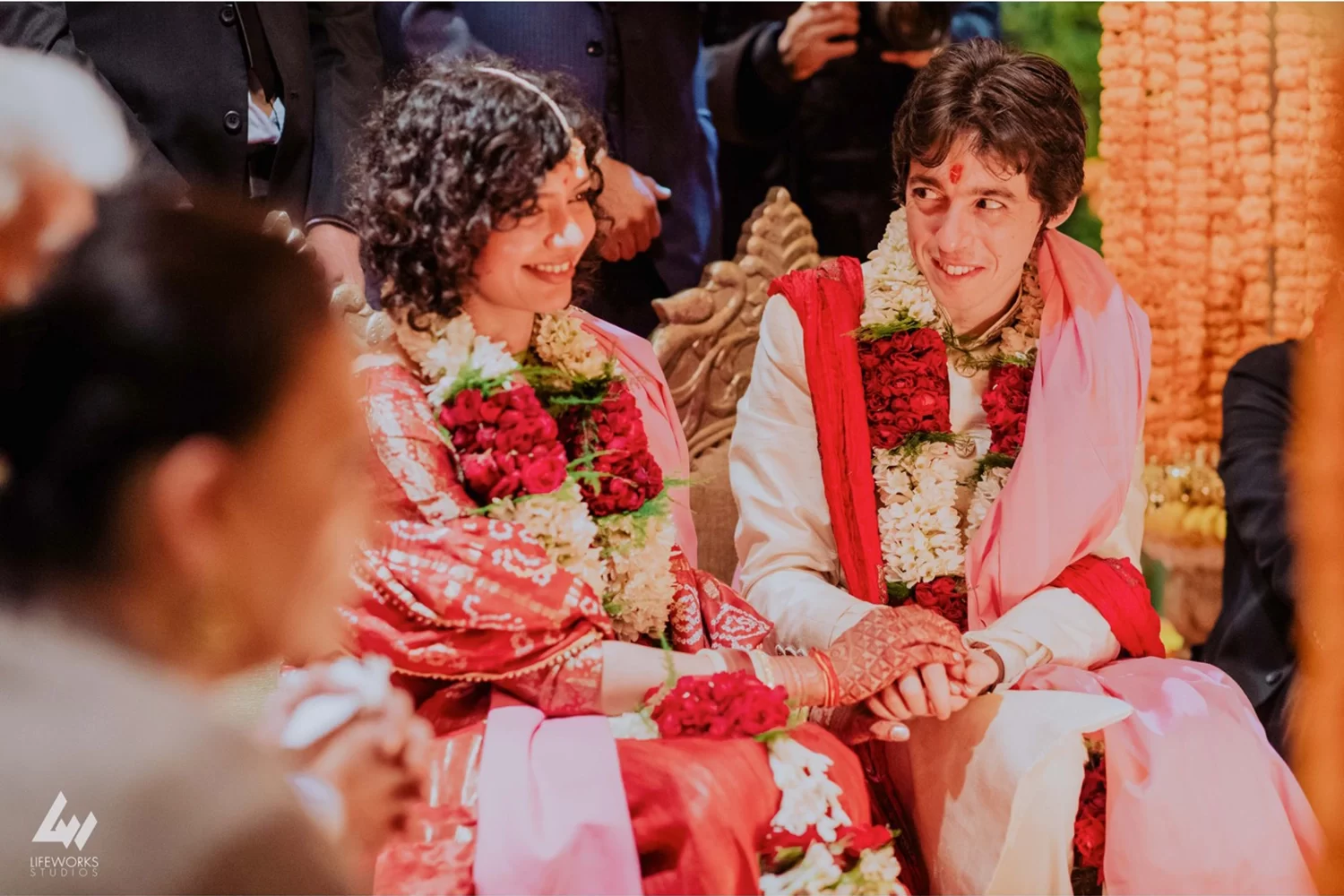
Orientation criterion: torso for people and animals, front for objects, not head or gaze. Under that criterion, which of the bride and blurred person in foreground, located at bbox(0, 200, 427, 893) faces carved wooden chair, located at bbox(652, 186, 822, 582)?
the blurred person in foreground

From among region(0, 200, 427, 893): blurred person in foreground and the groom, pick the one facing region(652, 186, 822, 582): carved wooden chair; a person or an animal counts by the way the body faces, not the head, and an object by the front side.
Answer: the blurred person in foreground

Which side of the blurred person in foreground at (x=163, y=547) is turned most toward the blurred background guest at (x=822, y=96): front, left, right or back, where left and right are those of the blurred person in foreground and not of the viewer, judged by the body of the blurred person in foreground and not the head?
front

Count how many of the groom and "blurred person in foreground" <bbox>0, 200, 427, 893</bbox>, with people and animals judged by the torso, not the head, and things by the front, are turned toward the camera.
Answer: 1

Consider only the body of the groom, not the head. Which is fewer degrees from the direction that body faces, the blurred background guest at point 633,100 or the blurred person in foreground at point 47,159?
the blurred person in foreground

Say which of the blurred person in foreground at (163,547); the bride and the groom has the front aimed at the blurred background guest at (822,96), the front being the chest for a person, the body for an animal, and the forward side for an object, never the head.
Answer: the blurred person in foreground

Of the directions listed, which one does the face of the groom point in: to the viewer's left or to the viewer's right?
to the viewer's left

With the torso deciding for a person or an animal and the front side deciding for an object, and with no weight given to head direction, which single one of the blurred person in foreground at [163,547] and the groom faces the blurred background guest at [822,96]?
the blurred person in foreground

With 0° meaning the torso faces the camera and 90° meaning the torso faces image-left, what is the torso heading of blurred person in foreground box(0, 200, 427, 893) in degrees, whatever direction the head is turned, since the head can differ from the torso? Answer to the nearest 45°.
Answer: approximately 225°

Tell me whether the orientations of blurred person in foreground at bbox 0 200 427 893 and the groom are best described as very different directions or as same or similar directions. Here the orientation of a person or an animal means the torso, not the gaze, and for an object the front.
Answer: very different directions
